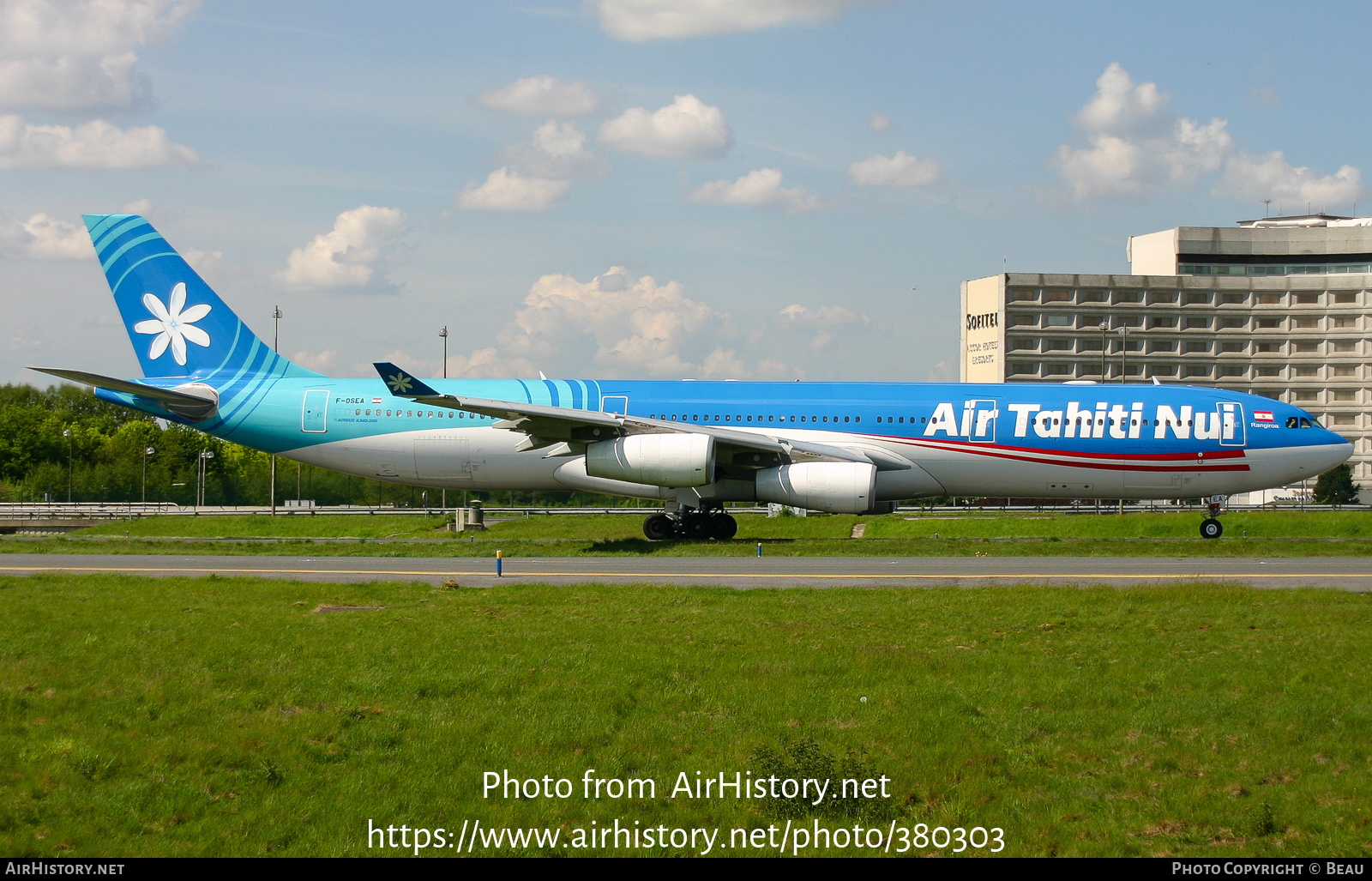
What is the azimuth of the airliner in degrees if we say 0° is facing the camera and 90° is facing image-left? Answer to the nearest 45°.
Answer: approximately 270°
